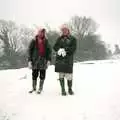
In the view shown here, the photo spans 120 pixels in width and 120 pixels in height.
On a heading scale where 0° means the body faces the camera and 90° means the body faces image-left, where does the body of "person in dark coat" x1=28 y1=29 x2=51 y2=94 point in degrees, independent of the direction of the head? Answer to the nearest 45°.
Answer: approximately 0°
